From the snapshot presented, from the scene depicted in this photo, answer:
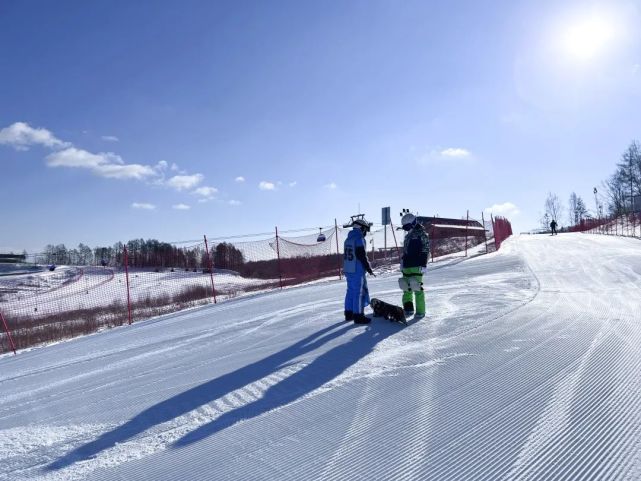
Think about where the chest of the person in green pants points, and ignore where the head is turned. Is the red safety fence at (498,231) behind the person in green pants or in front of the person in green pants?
behind

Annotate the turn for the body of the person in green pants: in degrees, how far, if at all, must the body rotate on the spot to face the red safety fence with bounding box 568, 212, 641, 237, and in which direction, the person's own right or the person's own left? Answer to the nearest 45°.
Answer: approximately 180°

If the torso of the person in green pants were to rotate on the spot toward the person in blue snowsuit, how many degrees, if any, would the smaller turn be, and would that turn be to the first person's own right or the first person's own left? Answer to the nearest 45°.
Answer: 0° — they already face them

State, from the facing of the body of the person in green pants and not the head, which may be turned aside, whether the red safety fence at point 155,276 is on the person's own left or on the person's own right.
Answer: on the person's own right

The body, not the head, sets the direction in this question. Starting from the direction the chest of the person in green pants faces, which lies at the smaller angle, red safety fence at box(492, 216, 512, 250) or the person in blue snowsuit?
the person in blue snowsuit

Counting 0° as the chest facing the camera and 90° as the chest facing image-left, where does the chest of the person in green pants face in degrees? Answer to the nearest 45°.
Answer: approximately 45°
